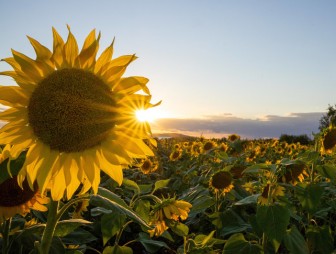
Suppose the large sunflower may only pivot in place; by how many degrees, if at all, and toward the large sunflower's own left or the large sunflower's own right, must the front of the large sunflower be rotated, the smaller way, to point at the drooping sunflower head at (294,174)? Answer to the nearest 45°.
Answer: approximately 135° to the large sunflower's own left

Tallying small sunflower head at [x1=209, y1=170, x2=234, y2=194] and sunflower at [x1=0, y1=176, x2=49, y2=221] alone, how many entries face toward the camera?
2

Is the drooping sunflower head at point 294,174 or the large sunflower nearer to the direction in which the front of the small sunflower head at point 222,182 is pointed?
the large sunflower

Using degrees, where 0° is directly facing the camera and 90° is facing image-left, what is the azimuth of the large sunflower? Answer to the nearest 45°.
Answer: approximately 0°

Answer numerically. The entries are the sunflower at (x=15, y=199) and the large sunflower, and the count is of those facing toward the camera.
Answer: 2

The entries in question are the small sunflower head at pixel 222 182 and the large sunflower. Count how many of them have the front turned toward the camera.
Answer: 2

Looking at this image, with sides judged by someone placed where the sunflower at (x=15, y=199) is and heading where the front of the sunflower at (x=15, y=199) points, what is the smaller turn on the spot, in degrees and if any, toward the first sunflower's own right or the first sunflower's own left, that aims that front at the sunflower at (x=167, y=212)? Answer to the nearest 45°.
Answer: approximately 90° to the first sunflower's own left

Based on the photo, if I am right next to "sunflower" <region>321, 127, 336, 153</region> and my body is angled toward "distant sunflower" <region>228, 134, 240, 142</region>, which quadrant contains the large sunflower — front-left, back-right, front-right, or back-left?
back-left

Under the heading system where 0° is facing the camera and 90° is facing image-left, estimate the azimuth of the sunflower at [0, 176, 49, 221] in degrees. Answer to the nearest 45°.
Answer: approximately 0°

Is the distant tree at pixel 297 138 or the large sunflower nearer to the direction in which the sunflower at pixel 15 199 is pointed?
the large sunflower
